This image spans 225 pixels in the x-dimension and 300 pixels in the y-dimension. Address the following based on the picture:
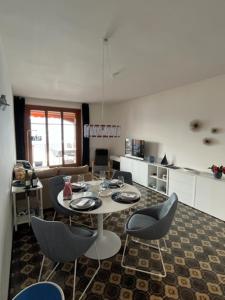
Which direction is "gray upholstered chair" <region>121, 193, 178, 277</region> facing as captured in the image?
to the viewer's left

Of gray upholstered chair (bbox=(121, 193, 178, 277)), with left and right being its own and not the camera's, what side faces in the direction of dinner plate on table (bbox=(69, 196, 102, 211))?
front

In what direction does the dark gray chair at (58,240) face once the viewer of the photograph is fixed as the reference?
facing away from the viewer and to the right of the viewer

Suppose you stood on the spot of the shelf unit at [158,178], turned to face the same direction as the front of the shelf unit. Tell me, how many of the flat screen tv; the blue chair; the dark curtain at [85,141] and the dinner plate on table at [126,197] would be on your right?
2

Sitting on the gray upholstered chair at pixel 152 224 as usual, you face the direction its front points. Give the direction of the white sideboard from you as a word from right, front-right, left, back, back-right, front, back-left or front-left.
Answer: right

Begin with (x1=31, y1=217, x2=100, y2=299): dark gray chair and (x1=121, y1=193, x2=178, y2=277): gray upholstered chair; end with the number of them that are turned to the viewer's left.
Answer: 1

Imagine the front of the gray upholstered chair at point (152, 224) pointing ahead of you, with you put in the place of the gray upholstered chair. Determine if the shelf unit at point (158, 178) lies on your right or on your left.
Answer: on your right

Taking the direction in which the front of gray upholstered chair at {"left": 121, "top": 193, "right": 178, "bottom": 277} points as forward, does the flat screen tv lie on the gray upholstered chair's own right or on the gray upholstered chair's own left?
on the gray upholstered chair's own right
